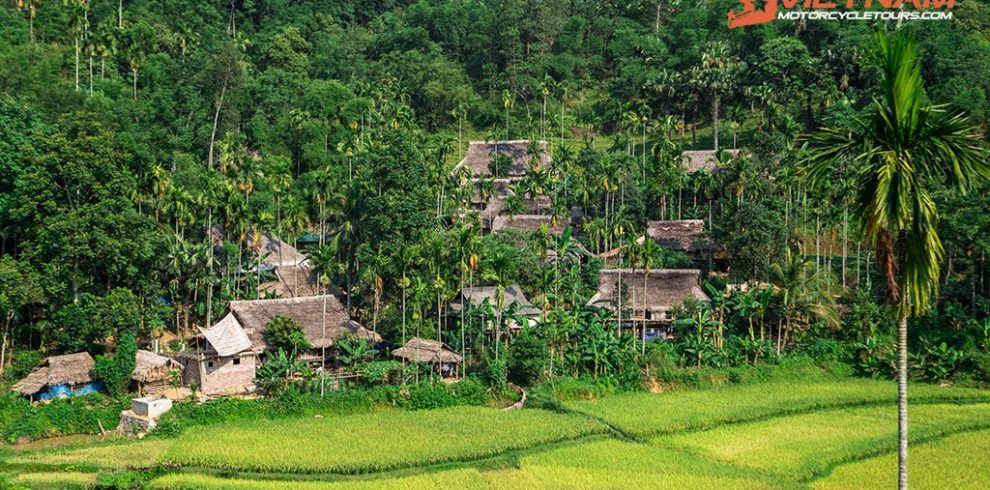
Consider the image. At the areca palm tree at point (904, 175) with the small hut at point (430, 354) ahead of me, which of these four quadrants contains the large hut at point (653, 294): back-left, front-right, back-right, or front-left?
front-right

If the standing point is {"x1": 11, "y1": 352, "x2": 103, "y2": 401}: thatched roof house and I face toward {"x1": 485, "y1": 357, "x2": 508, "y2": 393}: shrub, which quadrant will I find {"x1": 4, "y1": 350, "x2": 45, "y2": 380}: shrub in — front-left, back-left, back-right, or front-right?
back-left

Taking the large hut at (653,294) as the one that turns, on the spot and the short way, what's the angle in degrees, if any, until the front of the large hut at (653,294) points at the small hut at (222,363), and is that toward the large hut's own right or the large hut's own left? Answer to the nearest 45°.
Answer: approximately 45° to the large hut's own right

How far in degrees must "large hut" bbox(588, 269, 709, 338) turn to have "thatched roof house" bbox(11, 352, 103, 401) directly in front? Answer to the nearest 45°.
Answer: approximately 45° to its right

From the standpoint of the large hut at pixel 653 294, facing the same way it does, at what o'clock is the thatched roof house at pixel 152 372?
The thatched roof house is roughly at 2 o'clock from the large hut.

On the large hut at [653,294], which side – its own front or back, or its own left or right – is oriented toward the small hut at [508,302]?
right

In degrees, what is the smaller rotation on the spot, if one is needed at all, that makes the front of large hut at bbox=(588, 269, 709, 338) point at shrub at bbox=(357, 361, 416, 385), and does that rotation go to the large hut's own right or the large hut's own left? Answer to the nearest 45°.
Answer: approximately 45° to the large hut's own right

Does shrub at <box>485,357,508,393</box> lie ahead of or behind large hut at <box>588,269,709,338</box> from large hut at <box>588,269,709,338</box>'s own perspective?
ahead

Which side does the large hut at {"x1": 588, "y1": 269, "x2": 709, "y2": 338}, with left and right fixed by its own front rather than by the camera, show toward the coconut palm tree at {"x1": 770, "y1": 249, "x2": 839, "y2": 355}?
left

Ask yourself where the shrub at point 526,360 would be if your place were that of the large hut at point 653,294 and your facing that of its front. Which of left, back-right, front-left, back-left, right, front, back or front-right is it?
front-right

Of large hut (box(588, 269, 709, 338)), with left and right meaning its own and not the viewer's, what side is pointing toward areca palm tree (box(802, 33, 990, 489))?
front

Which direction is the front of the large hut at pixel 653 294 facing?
toward the camera

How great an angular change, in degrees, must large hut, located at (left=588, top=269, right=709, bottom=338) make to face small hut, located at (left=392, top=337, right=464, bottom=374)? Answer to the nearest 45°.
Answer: approximately 45° to its right

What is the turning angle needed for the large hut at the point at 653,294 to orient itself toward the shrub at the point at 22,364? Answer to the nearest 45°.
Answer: approximately 45° to its right
